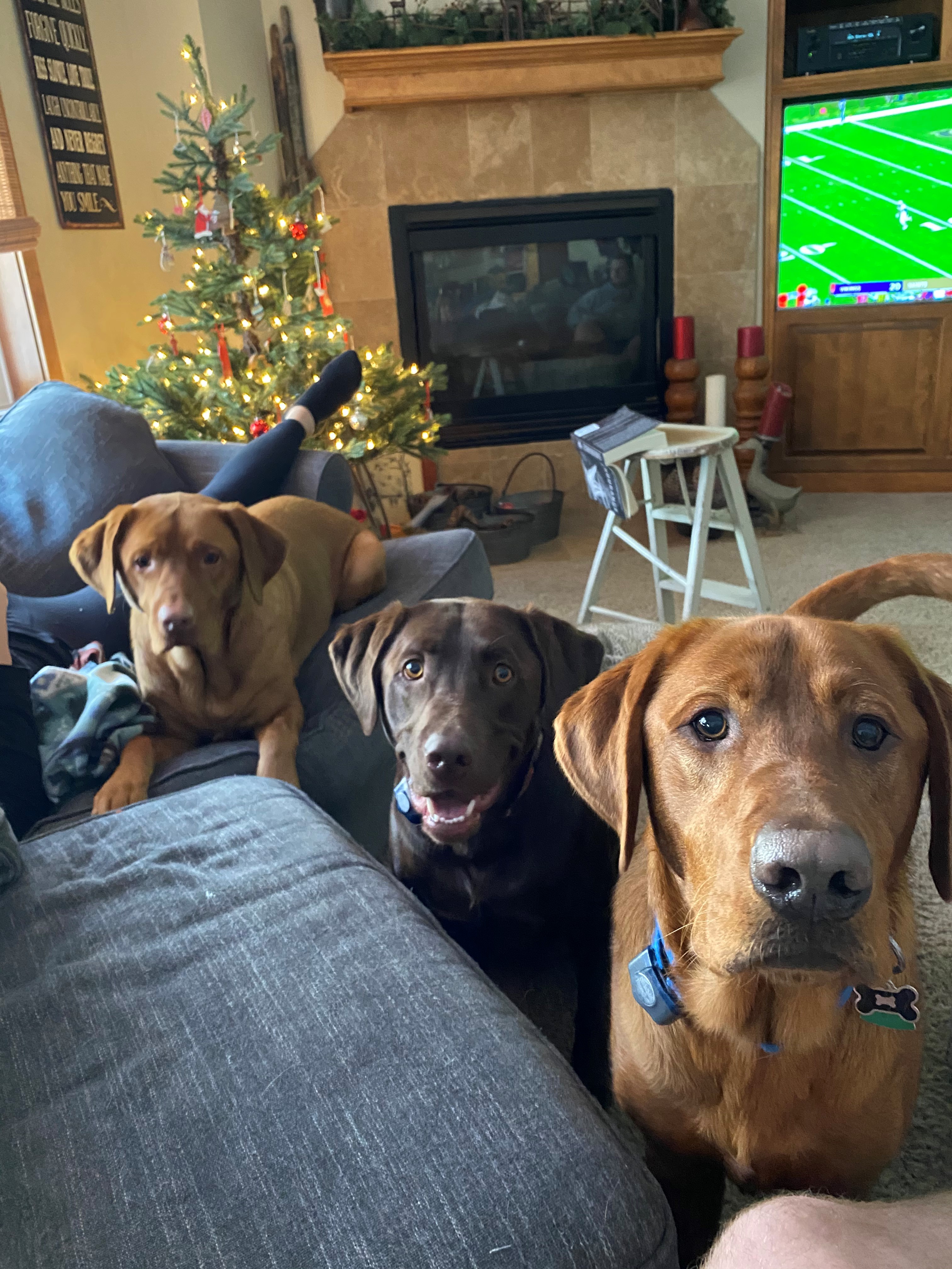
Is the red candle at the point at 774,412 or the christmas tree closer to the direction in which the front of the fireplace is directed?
the christmas tree

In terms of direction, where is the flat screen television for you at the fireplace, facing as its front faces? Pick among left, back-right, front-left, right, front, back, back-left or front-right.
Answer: left

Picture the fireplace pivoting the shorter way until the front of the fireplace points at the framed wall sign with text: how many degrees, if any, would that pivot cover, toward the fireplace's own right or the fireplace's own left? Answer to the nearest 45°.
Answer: approximately 45° to the fireplace's own right

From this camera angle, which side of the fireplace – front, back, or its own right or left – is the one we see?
front

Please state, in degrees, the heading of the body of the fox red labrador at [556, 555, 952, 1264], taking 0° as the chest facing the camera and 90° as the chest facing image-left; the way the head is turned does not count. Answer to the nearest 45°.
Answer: approximately 0°

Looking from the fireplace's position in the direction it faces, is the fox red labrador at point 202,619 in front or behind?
in front

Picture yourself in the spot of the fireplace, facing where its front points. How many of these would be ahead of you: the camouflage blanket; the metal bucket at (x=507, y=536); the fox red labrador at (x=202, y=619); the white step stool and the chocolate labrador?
5

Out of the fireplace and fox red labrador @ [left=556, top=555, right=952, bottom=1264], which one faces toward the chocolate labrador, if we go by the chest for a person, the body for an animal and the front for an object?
the fireplace

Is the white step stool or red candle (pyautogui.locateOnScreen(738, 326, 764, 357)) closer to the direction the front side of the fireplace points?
the white step stool

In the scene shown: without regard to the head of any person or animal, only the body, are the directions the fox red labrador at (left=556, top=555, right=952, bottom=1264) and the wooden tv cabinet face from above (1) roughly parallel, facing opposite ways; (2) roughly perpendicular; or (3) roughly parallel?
roughly parallel

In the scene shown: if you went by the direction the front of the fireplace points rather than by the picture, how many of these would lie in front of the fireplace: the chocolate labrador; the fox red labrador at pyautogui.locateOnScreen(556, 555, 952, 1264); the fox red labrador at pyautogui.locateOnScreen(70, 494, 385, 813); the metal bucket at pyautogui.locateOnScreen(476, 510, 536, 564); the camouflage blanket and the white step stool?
6

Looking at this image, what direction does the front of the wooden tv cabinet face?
toward the camera

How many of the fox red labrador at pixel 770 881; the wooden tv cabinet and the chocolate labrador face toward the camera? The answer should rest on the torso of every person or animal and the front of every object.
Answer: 3
